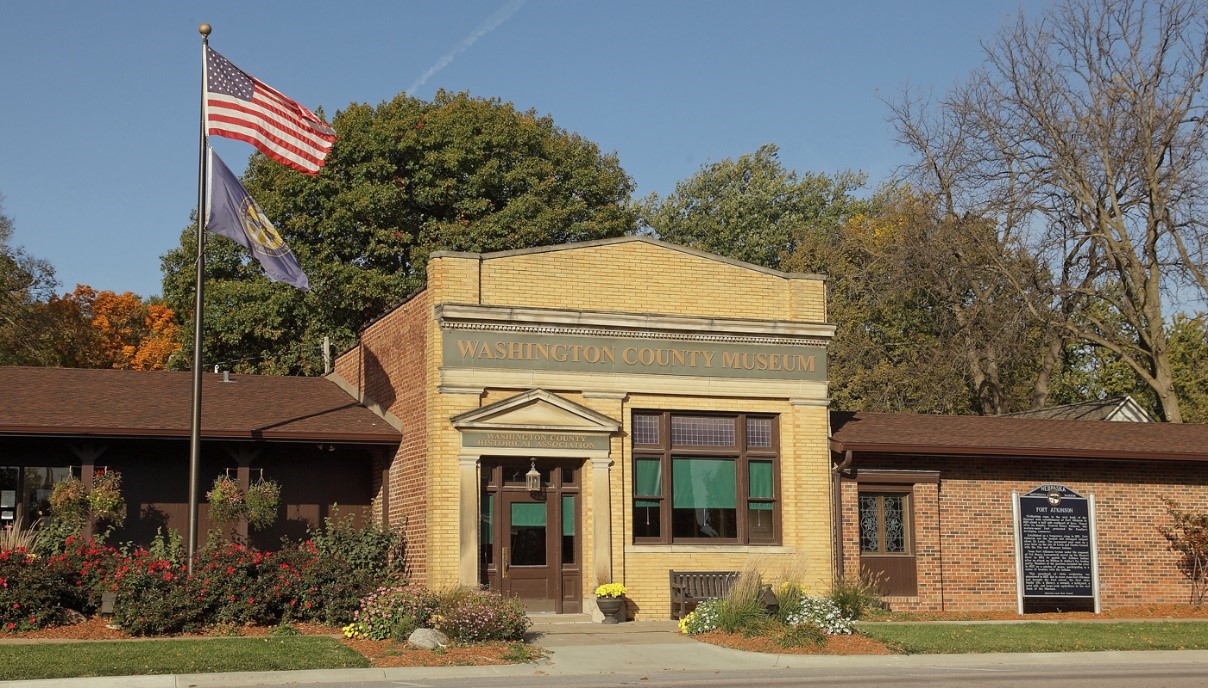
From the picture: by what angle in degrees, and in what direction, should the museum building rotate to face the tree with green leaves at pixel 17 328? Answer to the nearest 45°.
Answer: approximately 135° to its right

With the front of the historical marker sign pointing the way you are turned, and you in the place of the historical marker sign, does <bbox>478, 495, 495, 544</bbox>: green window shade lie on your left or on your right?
on your right

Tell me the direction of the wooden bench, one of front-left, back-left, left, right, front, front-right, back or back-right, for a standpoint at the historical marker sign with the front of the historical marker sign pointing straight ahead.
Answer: front-right

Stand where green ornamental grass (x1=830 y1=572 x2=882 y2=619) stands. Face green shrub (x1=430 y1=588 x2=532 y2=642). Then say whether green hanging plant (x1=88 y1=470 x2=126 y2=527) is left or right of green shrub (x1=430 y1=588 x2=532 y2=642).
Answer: right

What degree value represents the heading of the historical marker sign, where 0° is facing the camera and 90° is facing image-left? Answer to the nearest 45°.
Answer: approximately 0°

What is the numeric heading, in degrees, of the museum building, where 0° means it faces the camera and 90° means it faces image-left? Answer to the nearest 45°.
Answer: approximately 0°

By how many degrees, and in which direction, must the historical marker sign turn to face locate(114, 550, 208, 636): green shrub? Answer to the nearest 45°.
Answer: approximately 45° to its right

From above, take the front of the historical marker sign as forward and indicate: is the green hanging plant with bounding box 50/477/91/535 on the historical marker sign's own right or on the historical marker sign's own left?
on the historical marker sign's own right

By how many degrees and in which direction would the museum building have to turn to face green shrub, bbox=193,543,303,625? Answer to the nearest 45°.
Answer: approximately 45° to its right
